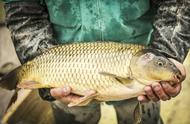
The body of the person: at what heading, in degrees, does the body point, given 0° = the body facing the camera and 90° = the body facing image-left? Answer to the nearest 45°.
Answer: approximately 0°

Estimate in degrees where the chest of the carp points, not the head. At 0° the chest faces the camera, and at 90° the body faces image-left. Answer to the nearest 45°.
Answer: approximately 270°
